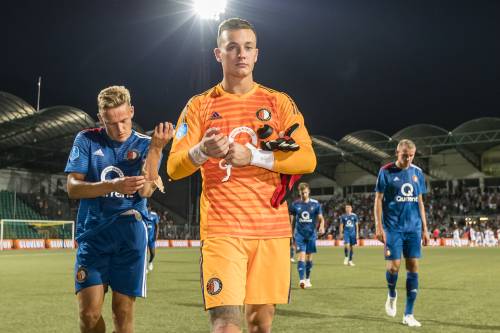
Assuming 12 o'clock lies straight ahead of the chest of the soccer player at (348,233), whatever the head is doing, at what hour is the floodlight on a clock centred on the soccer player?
The floodlight is roughly at 5 o'clock from the soccer player.

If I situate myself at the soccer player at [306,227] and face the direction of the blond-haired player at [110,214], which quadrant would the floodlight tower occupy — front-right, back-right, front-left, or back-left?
back-right

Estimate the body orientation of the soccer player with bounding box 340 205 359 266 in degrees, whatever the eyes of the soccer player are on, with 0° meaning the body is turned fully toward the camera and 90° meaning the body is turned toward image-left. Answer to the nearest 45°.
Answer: approximately 0°

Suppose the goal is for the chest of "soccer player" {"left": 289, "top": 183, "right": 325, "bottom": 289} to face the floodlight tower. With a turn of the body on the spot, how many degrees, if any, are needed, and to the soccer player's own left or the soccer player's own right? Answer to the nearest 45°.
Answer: approximately 180°

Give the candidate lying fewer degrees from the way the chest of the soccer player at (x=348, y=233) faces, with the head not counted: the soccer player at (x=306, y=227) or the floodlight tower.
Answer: the soccer player

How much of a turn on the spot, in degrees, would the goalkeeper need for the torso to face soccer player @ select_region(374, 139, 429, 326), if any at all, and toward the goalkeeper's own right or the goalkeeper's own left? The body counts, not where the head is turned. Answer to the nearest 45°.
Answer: approximately 135° to the goalkeeper's own left

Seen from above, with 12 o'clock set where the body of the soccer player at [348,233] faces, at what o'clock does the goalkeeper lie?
The goalkeeper is roughly at 12 o'clock from the soccer player.

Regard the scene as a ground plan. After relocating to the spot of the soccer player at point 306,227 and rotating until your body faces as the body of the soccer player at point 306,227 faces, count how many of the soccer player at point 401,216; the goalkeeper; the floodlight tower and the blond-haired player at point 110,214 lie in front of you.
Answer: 3

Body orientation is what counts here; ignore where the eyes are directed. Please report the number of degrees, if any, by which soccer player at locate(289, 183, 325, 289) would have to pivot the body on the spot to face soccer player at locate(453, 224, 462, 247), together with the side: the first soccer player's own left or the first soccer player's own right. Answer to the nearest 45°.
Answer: approximately 180°
